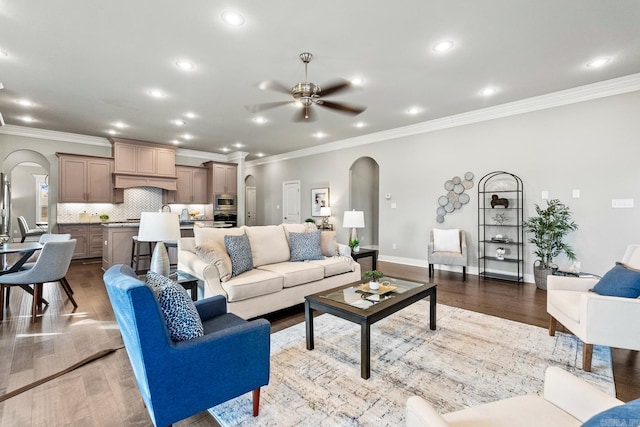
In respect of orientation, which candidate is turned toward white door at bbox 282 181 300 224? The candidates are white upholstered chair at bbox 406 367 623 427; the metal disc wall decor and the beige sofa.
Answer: the white upholstered chair

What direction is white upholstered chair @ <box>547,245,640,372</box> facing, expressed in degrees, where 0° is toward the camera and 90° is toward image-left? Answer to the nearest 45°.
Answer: approximately 90°

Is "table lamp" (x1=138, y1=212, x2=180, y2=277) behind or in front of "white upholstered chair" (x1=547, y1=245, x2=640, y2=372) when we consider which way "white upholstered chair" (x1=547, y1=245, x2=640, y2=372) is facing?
in front

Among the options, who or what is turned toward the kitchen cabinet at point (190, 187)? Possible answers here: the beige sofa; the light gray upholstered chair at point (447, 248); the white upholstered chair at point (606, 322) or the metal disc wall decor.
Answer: the white upholstered chair at point (606, 322)

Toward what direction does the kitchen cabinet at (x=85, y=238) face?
toward the camera

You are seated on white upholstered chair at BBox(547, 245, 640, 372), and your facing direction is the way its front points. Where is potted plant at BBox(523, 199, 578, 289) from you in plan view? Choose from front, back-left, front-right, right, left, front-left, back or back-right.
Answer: right

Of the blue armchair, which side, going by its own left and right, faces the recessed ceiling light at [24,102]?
left

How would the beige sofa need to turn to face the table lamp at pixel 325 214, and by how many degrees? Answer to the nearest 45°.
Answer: approximately 135° to its left

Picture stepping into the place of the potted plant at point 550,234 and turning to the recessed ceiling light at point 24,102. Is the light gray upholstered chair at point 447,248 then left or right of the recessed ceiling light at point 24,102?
right

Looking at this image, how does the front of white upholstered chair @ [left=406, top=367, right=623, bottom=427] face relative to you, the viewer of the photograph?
facing away from the viewer and to the left of the viewer

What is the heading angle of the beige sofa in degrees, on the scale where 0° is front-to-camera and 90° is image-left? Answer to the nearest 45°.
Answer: approximately 315°

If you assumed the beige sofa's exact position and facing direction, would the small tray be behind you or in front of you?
in front

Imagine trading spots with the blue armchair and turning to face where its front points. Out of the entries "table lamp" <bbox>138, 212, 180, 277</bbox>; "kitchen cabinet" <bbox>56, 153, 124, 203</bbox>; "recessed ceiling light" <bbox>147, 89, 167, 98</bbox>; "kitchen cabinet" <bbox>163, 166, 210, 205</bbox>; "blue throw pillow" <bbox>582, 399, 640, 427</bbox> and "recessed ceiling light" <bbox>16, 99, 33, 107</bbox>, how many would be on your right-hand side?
1

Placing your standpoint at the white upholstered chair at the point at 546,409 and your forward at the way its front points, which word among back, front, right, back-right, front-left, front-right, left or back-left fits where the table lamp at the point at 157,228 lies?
front-left

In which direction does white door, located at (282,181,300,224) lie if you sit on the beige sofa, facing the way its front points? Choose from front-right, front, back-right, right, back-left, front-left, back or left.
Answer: back-left

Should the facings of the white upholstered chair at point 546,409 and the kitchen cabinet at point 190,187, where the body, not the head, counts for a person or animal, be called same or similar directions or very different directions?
very different directions

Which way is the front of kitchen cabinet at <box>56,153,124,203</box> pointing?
toward the camera

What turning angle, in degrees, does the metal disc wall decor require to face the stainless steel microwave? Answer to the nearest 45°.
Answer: approximately 90° to its right

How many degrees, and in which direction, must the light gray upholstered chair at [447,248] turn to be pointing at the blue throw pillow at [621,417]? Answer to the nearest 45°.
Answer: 0° — it already faces it
